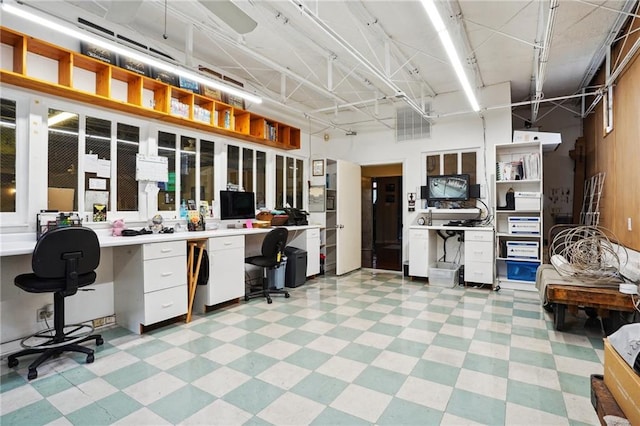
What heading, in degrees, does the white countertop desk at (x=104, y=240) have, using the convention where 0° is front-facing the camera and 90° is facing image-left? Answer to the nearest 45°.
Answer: approximately 315°

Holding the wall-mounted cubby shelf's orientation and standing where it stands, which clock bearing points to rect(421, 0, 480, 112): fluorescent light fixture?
The fluorescent light fixture is roughly at 12 o'clock from the wall-mounted cubby shelf.

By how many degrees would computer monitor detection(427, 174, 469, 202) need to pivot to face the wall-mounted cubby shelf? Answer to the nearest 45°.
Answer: approximately 45° to its right

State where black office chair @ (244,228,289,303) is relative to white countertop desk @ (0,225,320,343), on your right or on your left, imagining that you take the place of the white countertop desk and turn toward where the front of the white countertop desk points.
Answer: on your left

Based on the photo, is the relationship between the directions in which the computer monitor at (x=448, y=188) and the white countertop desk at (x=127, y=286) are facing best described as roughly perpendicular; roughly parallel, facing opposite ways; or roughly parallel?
roughly perpendicular

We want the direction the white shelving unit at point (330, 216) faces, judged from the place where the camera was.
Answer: facing the viewer and to the right of the viewer

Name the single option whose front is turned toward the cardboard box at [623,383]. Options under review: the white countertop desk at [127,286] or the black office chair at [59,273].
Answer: the white countertop desk

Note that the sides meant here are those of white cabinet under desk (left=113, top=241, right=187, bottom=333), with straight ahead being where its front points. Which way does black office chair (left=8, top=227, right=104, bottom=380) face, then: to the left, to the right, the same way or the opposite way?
the opposite way

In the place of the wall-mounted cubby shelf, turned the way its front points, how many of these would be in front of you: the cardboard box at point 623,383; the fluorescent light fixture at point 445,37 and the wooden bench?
3

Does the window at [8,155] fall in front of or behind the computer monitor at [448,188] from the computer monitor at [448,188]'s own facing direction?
in front

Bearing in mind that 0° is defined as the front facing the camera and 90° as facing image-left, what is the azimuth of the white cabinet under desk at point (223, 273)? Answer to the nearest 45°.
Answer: approximately 315°

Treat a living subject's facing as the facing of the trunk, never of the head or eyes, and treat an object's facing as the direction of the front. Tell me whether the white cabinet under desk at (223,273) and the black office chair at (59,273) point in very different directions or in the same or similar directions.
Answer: very different directions

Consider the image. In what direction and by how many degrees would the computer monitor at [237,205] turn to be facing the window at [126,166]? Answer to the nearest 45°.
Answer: approximately 90° to its right

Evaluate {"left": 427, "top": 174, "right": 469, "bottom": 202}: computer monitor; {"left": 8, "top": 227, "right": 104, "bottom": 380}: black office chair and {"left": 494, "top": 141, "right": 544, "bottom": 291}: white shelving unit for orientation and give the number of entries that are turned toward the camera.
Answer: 2

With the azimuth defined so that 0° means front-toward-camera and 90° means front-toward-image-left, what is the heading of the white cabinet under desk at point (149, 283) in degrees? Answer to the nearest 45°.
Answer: approximately 315°
